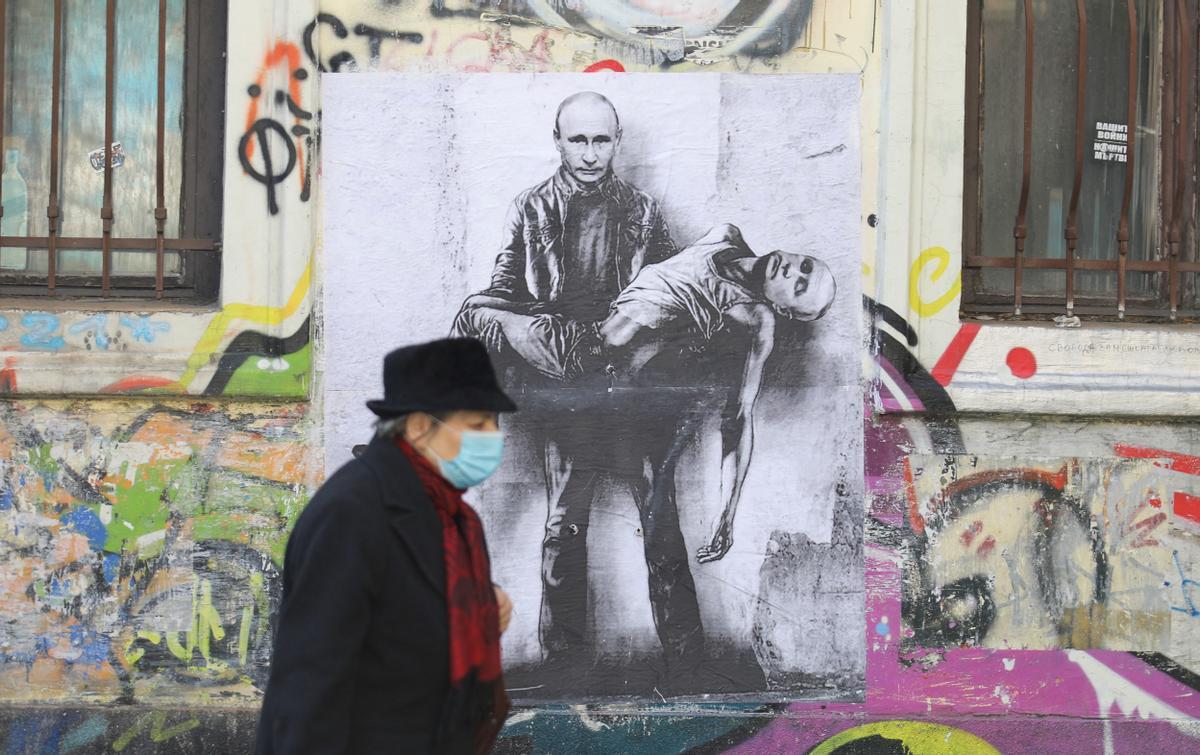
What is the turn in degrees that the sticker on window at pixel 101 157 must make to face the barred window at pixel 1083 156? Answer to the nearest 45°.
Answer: approximately 90° to its left

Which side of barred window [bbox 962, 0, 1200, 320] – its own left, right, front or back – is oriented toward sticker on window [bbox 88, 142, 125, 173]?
right

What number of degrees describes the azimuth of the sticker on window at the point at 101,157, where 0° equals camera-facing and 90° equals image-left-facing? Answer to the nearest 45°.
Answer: approximately 0°

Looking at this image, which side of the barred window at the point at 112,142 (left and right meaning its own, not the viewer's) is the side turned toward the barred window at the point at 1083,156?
left

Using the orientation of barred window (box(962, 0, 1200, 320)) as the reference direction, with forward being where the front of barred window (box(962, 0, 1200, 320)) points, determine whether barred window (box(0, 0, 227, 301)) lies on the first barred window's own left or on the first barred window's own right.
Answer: on the first barred window's own right

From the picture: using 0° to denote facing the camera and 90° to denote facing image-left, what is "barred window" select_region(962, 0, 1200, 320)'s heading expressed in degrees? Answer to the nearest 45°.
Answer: approximately 0°

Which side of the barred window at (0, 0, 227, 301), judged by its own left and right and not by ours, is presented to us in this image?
front

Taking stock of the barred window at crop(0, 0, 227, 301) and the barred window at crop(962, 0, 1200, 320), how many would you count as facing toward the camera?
2
